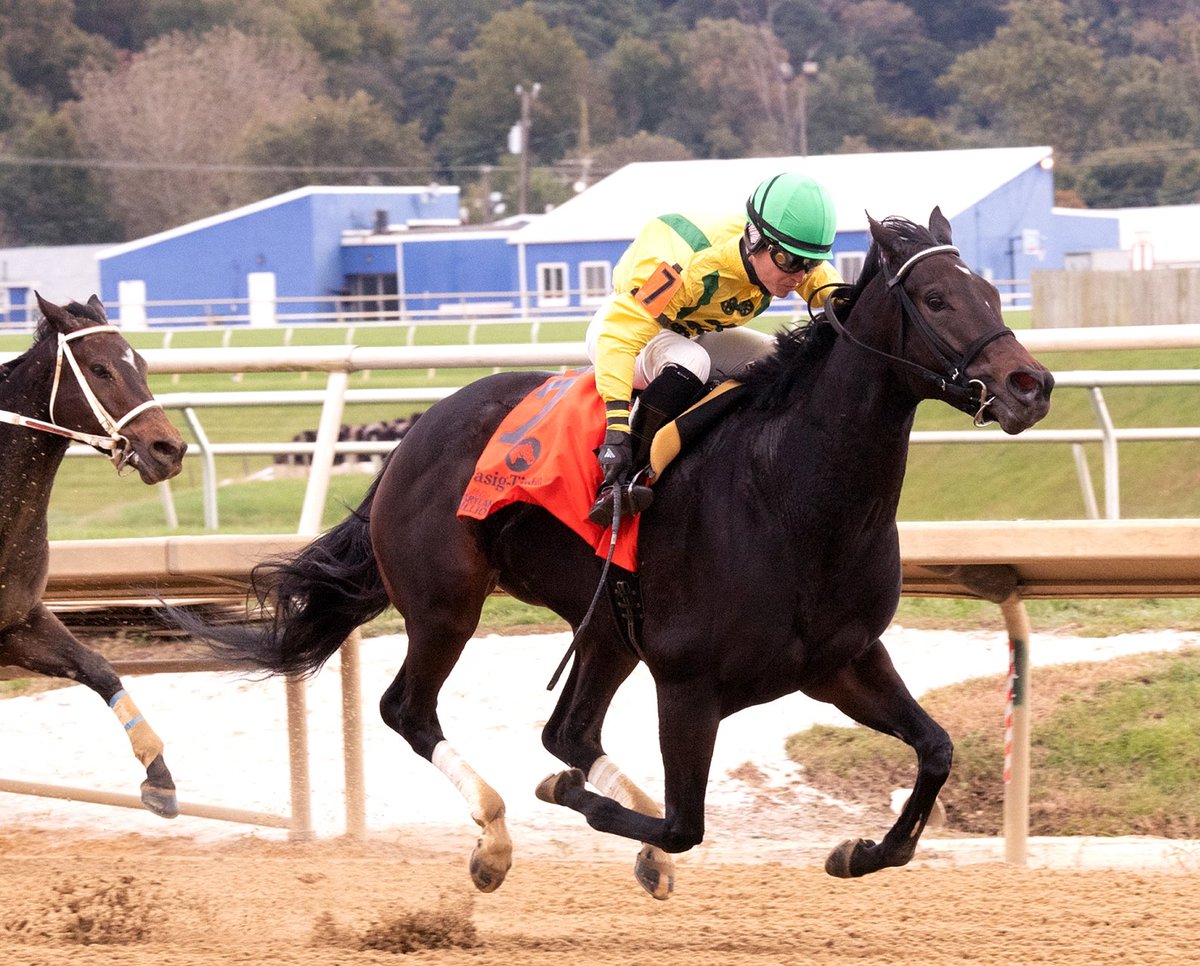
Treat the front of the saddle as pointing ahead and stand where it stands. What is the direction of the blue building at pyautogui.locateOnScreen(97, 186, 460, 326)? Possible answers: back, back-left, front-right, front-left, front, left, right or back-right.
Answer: left

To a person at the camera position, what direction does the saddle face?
facing to the right of the viewer

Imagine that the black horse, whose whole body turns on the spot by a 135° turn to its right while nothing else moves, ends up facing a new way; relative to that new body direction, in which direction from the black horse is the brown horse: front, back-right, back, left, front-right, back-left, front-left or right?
front-right

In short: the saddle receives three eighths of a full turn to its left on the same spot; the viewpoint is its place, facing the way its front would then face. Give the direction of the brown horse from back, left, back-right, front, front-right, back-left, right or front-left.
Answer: front
